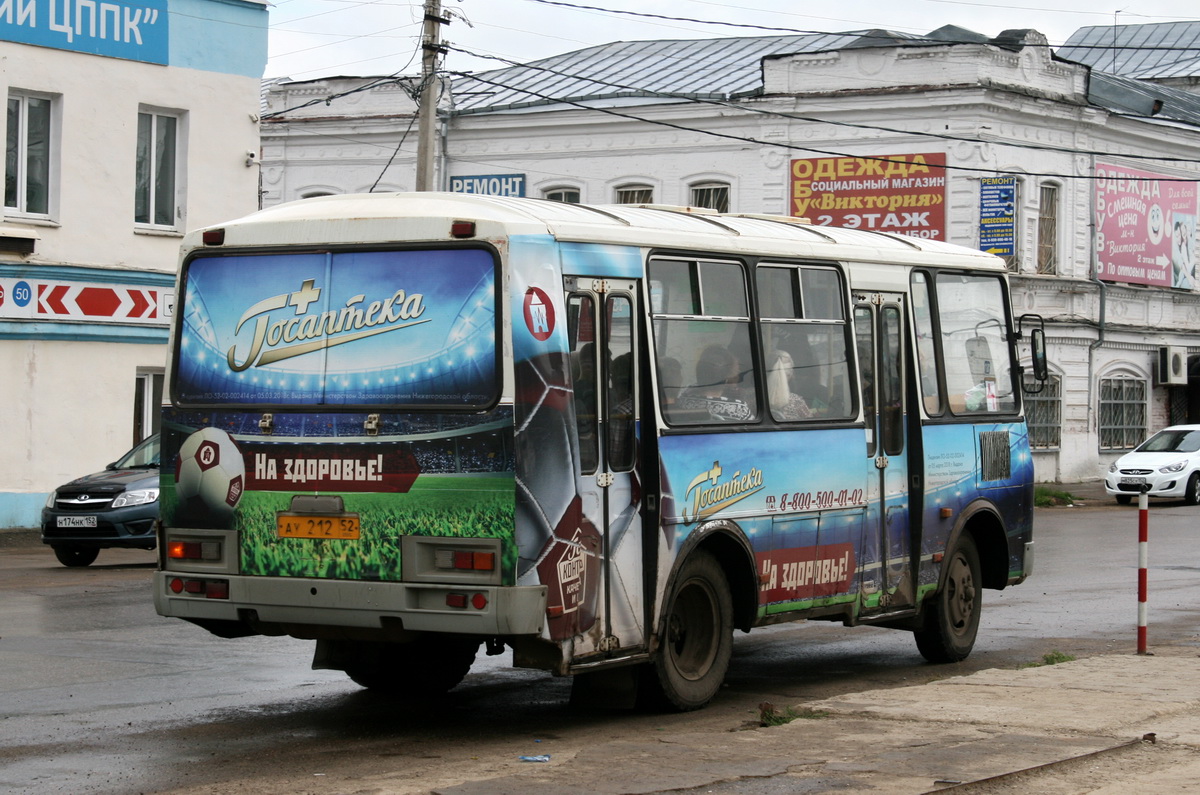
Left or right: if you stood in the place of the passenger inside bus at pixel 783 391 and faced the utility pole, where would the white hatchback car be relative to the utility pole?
right

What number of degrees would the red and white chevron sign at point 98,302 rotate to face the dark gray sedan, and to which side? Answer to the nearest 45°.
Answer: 0° — it already faces it

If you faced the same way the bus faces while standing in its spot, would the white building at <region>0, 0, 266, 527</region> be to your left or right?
on your left

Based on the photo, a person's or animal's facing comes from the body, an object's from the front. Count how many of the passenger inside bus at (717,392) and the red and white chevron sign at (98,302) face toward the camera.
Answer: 1

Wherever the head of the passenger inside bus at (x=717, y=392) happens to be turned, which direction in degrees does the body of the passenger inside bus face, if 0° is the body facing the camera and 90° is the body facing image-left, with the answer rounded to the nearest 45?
approximately 225°

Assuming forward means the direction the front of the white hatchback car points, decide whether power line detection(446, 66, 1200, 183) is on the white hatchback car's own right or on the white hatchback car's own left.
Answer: on the white hatchback car's own right

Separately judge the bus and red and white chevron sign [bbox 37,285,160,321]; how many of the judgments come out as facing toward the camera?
1

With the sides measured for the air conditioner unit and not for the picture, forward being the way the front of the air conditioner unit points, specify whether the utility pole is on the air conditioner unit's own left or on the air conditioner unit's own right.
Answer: on the air conditioner unit's own right

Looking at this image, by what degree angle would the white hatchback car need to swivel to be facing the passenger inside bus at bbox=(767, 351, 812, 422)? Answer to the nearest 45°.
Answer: approximately 45° to its left

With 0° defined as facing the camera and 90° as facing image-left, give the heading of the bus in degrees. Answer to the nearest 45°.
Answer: approximately 225°

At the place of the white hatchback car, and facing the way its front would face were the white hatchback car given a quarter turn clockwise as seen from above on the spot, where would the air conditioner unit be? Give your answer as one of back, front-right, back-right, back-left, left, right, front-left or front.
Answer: front-right

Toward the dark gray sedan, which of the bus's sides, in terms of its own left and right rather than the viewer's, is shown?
left

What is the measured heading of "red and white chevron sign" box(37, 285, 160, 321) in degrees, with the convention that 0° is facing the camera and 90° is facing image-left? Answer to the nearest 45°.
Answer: approximately 0°

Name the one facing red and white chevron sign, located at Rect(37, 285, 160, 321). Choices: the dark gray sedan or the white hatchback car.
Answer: the white hatchback car

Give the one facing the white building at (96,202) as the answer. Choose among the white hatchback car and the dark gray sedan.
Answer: the white hatchback car
